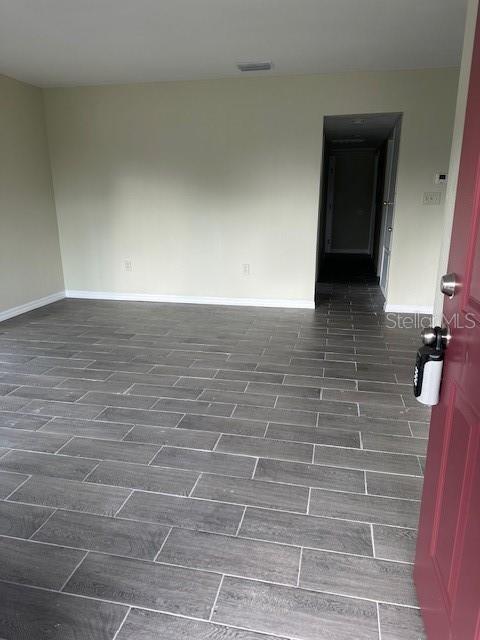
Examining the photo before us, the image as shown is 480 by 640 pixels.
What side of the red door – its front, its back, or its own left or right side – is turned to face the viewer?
left

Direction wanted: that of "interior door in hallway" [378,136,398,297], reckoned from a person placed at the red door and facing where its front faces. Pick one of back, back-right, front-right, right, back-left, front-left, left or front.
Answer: right
